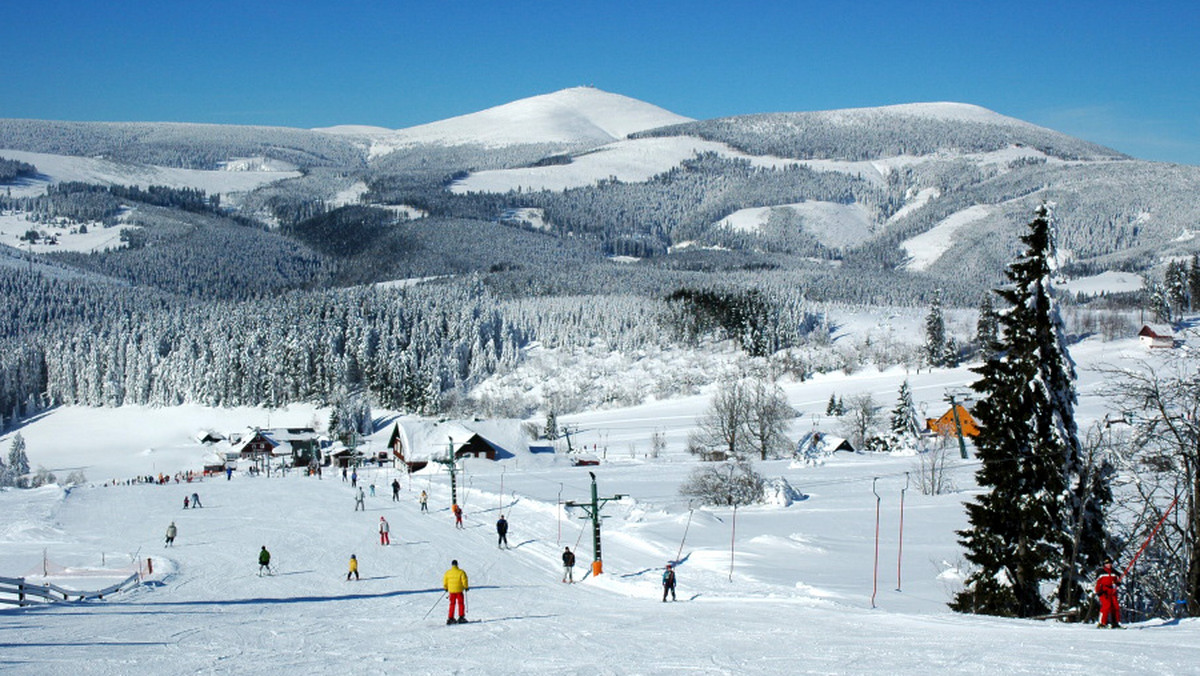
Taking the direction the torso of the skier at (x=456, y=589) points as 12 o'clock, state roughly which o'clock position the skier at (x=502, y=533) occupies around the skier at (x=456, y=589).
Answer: the skier at (x=502, y=533) is roughly at 12 o'clock from the skier at (x=456, y=589).

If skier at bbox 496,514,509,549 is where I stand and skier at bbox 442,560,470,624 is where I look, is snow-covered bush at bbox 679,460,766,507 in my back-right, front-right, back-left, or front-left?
back-left

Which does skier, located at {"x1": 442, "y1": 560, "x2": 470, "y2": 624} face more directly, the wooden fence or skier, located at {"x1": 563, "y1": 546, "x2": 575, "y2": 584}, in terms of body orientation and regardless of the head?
the skier

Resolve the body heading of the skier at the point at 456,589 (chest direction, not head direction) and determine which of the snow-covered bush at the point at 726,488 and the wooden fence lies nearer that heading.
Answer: the snow-covered bush

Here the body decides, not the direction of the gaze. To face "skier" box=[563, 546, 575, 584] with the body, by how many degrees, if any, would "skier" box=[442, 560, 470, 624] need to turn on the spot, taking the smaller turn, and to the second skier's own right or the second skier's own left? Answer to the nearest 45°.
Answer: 0° — they already face them

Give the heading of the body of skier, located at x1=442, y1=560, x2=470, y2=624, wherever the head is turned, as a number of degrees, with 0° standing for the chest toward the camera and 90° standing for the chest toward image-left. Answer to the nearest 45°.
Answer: approximately 180°

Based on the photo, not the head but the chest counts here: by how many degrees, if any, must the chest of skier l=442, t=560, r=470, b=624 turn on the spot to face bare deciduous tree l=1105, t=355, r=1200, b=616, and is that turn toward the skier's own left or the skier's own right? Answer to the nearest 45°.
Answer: approximately 90° to the skier's own right

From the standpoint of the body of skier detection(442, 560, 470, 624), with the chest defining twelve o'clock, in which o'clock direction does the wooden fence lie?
The wooden fence is roughly at 10 o'clock from the skier.
